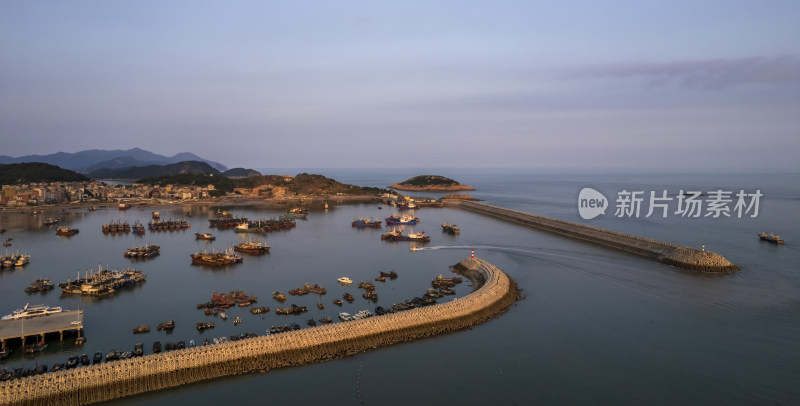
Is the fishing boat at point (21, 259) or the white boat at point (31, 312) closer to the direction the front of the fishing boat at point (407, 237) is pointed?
the fishing boat

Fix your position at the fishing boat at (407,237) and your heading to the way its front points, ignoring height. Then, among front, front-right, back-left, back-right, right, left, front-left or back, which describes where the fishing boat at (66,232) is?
front

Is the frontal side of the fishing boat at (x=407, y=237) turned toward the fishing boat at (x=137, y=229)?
yes

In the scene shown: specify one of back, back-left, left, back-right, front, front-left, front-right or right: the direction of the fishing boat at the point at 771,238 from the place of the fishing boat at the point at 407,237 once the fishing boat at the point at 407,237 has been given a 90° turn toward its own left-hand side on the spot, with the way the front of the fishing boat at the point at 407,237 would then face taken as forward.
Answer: left

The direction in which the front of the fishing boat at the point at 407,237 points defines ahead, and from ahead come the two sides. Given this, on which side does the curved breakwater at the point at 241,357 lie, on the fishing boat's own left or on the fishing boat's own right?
on the fishing boat's own left

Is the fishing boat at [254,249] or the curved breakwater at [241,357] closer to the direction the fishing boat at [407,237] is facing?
the fishing boat

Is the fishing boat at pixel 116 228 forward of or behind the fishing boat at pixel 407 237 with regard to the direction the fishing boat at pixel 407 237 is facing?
forward

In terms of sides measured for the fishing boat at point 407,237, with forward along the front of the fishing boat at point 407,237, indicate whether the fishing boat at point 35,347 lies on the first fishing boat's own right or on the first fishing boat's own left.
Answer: on the first fishing boat's own left

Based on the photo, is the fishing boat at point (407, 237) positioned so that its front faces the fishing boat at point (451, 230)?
no

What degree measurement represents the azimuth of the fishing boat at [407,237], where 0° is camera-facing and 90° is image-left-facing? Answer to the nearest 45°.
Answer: approximately 90°

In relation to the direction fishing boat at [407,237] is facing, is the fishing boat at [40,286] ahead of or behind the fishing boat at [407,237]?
ahead

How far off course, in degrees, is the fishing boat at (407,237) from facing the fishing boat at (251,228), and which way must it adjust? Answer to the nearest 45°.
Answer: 0° — it already faces it

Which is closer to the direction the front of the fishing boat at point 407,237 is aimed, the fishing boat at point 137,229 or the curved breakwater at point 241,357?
the fishing boat

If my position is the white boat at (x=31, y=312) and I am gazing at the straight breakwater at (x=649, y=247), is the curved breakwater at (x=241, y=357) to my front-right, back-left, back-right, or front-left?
front-right

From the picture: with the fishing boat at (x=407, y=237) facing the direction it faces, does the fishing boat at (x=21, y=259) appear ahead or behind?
ahead

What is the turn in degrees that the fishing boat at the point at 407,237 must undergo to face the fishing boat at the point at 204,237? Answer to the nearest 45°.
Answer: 0° — it already faces it

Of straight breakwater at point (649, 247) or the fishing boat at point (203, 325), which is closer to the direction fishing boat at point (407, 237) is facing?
the fishing boat

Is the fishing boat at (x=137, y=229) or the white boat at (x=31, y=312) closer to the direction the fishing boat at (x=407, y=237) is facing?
the fishing boat

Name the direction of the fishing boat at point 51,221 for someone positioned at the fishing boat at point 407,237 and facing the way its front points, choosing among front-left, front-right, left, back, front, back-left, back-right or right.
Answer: front

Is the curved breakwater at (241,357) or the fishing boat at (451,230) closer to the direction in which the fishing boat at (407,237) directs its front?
the curved breakwater
